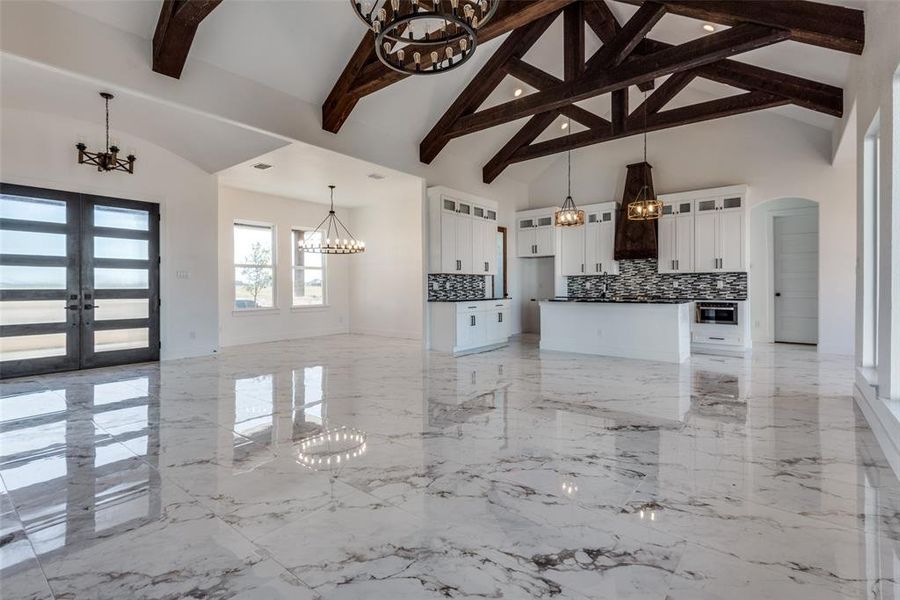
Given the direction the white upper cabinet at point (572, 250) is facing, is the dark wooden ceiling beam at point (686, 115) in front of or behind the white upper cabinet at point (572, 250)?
in front

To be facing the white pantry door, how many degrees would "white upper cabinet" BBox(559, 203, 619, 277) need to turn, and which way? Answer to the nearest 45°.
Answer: approximately 90° to its left

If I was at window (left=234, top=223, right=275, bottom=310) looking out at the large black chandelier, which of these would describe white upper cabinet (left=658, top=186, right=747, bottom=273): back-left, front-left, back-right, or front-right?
front-left

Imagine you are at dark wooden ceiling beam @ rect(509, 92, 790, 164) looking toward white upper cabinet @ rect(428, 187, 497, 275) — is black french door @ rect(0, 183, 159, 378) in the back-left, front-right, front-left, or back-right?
front-left

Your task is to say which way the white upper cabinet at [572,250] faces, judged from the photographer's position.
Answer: facing the viewer

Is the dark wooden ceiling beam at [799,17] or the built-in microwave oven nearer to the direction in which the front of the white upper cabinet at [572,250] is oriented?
the dark wooden ceiling beam

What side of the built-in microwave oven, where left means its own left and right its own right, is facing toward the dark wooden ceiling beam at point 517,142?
right

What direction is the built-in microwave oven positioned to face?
toward the camera

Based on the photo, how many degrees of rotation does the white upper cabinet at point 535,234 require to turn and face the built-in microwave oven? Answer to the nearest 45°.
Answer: approximately 45° to its left

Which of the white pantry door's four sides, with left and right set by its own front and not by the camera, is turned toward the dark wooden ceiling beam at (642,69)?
front

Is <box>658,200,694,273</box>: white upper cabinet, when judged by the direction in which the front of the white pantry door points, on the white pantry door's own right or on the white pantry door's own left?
on the white pantry door's own right

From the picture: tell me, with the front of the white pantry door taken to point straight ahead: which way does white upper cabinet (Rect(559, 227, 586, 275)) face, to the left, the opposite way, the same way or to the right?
the same way

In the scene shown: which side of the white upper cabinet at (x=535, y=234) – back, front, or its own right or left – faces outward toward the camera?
front

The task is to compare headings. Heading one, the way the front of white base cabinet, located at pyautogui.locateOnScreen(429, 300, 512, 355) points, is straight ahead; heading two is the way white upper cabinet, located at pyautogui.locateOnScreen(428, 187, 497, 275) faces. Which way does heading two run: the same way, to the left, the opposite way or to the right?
the same way

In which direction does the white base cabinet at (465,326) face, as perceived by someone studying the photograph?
facing the viewer and to the right of the viewer

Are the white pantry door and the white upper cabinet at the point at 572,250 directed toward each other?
no
